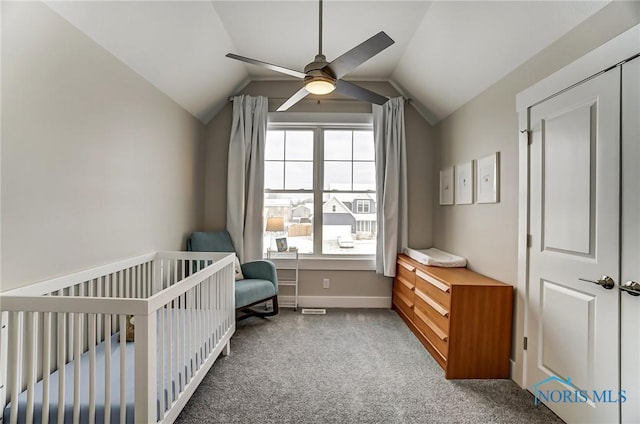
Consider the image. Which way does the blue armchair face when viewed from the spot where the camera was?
facing the viewer and to the right of the viewer

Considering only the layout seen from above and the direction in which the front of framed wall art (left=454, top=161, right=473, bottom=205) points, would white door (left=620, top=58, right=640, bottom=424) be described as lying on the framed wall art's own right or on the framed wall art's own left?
on the framed wall art's own left

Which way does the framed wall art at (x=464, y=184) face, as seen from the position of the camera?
facing the viewer and to the left of the viewer

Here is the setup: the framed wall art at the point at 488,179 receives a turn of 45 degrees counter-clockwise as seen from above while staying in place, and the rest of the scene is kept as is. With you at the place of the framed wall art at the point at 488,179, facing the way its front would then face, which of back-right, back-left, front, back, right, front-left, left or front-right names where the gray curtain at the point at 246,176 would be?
right

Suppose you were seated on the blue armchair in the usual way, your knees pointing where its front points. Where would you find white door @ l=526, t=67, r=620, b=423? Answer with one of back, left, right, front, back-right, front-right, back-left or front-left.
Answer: front

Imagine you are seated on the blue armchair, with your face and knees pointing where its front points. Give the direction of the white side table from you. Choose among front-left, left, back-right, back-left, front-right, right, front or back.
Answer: left

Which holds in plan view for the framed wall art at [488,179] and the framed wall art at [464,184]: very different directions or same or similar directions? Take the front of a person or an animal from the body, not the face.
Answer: same or similar directions

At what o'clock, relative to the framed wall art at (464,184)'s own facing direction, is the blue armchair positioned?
The blue armchair is roughly at 1 o'clock from the framed wall art.

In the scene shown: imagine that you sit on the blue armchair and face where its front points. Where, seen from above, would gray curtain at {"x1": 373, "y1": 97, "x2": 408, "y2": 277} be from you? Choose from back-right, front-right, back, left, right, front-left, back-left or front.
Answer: front-left

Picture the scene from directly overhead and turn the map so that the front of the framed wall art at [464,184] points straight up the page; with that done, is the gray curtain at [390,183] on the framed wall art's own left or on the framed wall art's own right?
on the framed wall art's own right

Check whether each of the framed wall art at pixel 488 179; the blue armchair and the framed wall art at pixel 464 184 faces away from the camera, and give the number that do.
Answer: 0

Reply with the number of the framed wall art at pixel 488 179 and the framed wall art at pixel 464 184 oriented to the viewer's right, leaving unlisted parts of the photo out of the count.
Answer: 0

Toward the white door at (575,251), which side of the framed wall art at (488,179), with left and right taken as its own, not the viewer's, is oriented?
left
